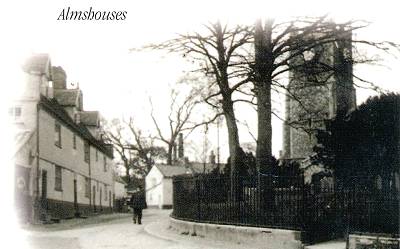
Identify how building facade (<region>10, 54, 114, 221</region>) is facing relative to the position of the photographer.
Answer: facing the viewer and to the right of the viewer

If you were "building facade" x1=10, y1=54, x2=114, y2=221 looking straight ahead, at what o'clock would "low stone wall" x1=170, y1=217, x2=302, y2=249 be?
The low stone wall is roughly at 1 o'clock from the building facade.

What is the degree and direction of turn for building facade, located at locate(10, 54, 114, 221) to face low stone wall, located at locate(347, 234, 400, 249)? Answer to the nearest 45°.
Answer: approximately 45° to its right

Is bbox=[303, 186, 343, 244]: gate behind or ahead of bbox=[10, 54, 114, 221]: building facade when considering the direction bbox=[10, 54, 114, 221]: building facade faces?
ahead

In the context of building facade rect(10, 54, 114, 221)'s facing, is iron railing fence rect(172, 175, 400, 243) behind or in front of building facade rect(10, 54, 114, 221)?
in front
